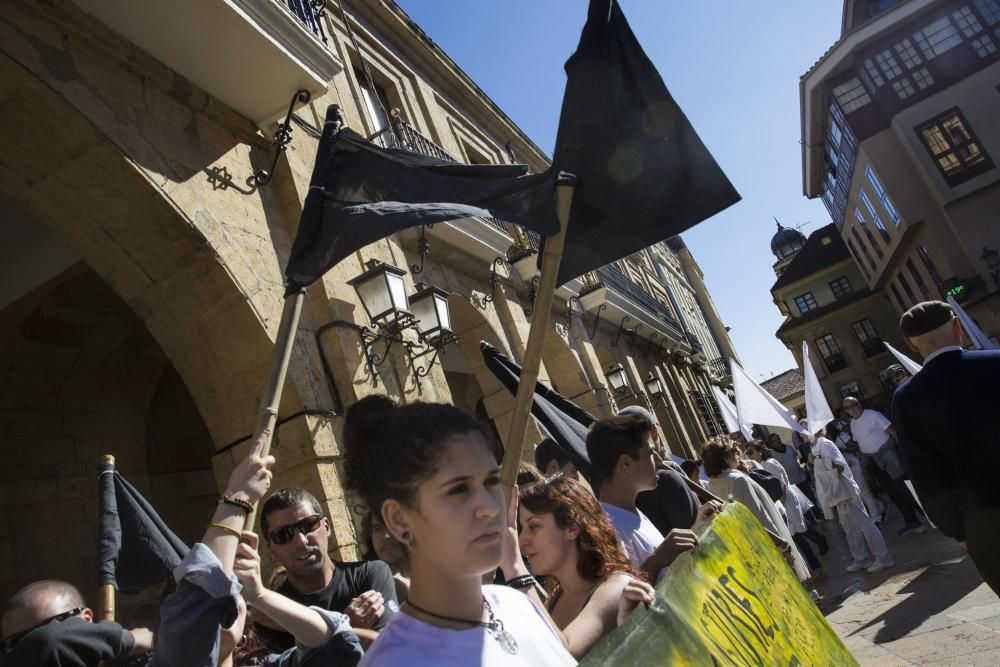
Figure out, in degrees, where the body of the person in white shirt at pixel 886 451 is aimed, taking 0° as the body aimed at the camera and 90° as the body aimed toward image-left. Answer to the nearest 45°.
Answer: approximately 45°

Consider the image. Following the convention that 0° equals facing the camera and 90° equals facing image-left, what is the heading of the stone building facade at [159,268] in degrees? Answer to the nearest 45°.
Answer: approximately 315°

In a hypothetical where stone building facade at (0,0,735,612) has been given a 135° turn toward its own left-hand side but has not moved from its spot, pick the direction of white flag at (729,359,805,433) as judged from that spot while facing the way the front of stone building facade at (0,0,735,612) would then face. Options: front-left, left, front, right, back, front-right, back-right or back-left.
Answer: front-right

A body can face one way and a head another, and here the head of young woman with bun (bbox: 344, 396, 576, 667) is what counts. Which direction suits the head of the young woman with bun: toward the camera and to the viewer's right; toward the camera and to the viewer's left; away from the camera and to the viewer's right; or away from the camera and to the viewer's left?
toward the camera and to the viewer's right

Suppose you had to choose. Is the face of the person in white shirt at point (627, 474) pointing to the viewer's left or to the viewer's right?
to the viewer's right

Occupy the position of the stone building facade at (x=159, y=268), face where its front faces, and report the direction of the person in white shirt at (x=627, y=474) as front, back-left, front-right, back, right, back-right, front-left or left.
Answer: front

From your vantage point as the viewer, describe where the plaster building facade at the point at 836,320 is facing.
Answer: facing the viewer

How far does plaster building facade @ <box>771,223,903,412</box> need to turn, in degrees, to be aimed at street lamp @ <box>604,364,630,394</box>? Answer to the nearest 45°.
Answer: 0° — it already faces it

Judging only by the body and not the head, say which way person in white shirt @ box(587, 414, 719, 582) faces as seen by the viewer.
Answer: to the viewer's right

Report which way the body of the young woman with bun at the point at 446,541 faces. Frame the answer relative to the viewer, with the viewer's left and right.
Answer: facing the viewer and to the right of the viewer

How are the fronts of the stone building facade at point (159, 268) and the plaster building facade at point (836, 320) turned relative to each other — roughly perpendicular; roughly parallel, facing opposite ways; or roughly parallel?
roughly perpendicular

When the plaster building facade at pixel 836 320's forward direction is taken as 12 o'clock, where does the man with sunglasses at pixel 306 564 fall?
The man with sunglasses is roughly at 12 o'clock from the plaster building facade.

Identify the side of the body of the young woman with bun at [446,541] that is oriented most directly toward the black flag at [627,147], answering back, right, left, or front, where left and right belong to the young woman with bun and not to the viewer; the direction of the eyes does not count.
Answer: left

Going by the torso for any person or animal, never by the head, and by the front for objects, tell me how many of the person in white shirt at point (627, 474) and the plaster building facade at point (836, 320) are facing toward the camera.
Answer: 1
